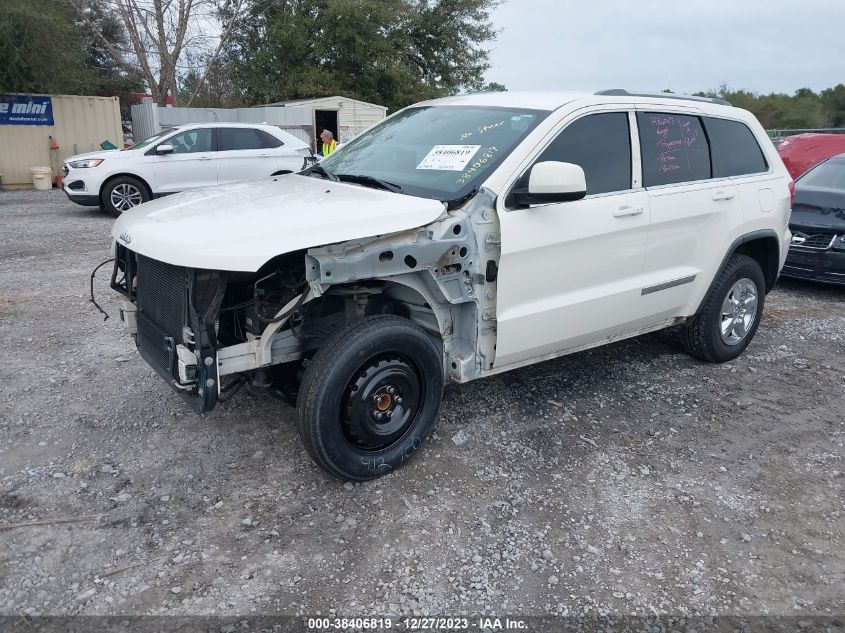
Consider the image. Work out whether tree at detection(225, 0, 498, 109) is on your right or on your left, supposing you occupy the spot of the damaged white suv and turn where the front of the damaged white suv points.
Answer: on your right

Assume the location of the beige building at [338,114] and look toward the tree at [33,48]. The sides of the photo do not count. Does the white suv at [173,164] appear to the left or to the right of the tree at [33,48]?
left

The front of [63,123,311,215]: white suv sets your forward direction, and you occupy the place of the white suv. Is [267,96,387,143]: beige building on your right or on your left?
on your right

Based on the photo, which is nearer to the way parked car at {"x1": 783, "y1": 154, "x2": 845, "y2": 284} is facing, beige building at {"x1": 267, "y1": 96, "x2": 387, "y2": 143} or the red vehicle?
the beige building

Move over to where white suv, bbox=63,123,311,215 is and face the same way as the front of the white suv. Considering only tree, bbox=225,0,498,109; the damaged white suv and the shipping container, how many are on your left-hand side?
1

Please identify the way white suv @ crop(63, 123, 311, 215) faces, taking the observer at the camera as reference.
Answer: facing to the left of the viewer

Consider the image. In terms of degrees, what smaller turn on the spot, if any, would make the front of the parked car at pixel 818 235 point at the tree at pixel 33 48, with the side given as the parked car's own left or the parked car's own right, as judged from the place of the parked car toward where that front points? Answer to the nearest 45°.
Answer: approximately 45° to the parked car's own right

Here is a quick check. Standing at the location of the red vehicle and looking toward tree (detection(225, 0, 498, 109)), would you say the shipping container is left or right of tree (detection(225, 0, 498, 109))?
left

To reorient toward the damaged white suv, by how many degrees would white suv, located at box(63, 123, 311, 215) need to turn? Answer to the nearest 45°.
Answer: approximately 90° to its left

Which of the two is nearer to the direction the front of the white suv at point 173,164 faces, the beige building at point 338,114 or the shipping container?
the shipping container

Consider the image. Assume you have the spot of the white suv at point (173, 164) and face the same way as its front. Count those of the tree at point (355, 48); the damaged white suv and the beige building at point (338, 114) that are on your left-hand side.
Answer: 1

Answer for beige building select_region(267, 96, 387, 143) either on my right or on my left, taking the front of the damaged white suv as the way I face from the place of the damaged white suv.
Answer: on my right
